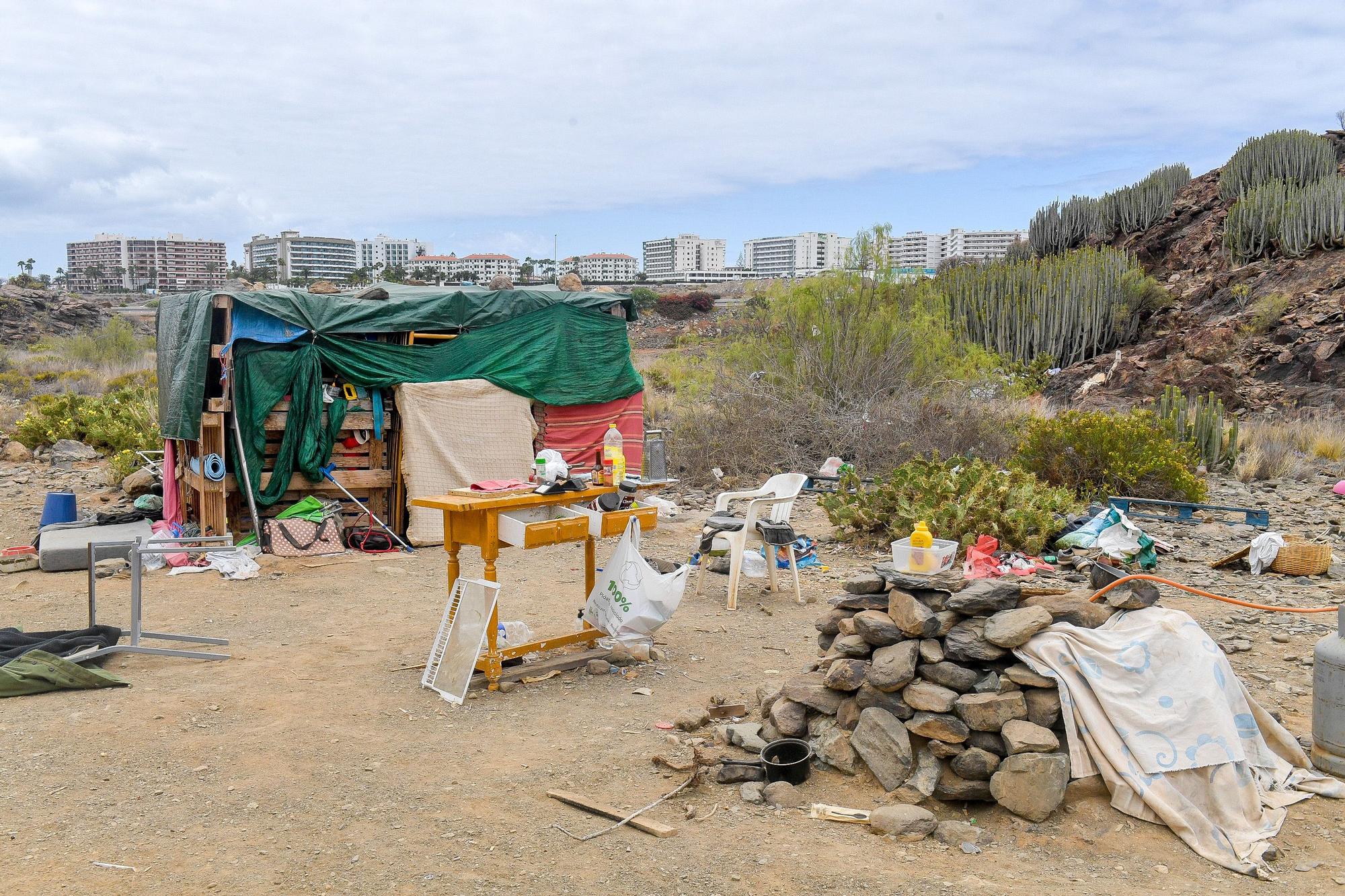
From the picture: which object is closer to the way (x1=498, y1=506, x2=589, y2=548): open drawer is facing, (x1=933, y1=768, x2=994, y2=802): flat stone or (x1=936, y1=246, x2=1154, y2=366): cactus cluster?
the flat stone

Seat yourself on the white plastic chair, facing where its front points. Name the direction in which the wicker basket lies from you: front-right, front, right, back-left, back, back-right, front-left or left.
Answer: back-left

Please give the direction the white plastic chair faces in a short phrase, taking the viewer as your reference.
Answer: facing the viewer and to the left of the viewer

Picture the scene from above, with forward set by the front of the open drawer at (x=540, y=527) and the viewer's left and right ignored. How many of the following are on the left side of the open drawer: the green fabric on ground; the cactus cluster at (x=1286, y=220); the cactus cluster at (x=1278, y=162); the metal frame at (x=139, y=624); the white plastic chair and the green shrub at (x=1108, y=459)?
4

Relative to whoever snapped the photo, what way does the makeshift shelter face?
facing the viewer

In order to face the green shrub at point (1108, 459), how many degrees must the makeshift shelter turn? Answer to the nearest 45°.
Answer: approximately 90° to its left

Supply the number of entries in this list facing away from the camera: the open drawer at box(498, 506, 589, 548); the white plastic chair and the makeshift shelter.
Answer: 0

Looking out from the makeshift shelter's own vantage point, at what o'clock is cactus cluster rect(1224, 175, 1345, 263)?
The cactus cluster is roughly at 8 o'clock from the makeshift shelter.

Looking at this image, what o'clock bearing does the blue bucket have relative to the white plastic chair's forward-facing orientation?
The blue bucket is roughly at 2 o'clock from the white plastic chair.

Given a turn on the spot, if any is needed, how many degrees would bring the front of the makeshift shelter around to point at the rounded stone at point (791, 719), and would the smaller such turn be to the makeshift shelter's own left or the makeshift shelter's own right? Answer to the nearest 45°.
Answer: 0° — it already faces it

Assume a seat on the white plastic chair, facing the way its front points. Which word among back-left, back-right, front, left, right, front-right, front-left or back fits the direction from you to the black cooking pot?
front-left

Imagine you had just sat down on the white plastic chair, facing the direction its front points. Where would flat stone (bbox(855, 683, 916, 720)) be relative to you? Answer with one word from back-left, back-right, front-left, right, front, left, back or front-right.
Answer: front-left

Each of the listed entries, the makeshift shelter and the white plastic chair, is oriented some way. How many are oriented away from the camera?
0

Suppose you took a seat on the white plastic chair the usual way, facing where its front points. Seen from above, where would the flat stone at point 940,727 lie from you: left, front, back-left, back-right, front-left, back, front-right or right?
front-left

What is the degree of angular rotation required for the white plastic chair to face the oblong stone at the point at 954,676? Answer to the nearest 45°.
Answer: approximately 45° to its left

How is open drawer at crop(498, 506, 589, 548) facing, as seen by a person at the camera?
facing the viewer and to the right of the viewer

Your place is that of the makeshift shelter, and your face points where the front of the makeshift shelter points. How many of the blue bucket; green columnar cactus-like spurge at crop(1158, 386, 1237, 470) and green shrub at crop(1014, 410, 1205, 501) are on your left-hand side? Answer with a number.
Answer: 2
